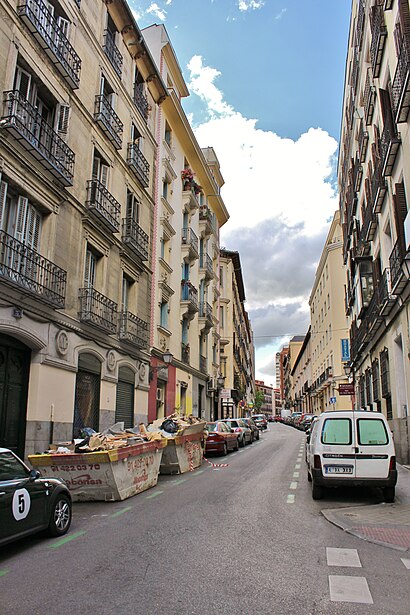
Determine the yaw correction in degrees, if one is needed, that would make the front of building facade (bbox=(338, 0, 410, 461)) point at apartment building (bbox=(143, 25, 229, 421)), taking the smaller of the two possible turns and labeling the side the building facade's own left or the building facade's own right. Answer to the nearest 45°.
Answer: approximately 45° to the building facade's own right

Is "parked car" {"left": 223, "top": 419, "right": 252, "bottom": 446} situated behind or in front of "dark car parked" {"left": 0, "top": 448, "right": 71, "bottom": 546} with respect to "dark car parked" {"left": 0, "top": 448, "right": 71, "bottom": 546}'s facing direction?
in front

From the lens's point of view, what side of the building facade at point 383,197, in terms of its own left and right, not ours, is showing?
left

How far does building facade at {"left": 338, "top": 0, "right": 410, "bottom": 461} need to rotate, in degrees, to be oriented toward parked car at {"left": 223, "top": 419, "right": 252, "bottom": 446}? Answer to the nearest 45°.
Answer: approximately 45° to its right

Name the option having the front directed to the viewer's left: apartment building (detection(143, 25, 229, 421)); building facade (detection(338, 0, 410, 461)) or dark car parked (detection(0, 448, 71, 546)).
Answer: the building facade

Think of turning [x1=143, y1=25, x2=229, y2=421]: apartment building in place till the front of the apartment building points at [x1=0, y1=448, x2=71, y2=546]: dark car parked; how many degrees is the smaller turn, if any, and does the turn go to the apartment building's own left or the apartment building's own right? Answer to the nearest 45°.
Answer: approximately 90° to the apartment building's own right

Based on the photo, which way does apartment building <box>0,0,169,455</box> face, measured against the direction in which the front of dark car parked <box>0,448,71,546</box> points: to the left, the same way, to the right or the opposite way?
to the right

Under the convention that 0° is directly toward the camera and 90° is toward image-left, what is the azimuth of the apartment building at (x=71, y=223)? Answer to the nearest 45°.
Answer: approximately 315°

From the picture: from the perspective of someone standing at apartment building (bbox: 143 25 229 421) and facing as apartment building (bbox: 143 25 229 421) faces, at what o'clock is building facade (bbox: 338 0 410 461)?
The building facade is roughly at 2 o'clock from the apartment building.

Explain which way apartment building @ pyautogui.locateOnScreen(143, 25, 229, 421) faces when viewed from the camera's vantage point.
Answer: facing to the right of the viewer

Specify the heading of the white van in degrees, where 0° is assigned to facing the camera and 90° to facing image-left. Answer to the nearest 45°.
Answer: approximately 180°

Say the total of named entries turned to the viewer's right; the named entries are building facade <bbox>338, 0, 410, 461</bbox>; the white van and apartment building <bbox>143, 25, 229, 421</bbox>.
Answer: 1

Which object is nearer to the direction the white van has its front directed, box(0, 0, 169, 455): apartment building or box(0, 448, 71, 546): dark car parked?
the apartment building

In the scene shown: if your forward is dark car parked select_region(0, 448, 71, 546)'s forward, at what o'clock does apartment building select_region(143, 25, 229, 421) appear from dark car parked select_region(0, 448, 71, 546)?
The apartment building is roughly at 11 o'clock from the dark car parked.

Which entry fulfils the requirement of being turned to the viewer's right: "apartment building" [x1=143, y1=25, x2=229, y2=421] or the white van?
the apartment building

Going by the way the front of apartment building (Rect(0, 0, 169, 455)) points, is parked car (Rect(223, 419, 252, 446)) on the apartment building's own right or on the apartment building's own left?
on the apartment building's own left

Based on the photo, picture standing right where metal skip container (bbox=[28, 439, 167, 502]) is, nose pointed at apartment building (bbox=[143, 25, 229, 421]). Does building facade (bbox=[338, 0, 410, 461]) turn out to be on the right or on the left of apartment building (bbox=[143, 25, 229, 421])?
right
